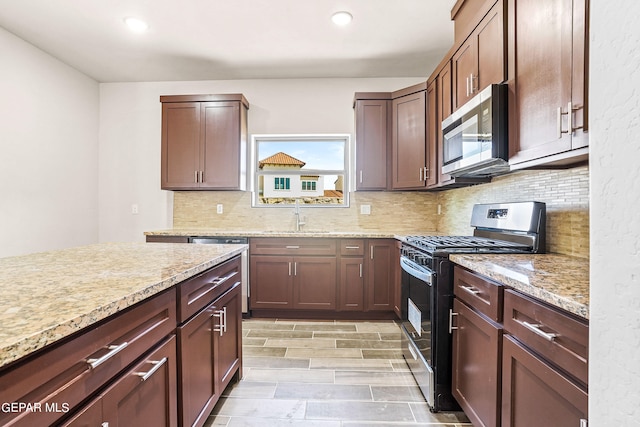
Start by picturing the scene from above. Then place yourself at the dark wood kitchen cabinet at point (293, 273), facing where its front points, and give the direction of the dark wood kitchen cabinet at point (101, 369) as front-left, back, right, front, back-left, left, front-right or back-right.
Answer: front

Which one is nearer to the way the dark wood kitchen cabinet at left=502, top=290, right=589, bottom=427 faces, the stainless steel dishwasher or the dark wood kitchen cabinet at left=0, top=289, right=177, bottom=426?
the dark wood kitchen cabinet

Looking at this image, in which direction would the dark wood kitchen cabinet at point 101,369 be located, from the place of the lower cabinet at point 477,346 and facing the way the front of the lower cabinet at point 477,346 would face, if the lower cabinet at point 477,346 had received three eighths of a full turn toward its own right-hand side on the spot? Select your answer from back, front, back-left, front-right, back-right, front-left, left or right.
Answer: back-left

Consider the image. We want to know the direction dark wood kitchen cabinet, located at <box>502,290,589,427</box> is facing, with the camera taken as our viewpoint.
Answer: facing the viewer and to the left of the viewer

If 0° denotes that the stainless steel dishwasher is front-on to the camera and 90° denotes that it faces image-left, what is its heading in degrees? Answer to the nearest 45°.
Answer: approximately 0°

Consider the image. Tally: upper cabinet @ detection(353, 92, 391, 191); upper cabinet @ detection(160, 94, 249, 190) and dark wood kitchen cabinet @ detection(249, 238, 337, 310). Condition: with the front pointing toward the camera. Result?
3

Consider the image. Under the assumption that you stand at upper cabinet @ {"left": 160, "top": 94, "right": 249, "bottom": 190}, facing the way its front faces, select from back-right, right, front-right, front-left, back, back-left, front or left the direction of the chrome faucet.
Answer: left

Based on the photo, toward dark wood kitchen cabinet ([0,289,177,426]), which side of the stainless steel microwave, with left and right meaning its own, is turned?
front

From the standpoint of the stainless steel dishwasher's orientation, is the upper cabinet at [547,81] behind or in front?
in front

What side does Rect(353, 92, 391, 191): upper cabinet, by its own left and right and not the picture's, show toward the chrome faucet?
right

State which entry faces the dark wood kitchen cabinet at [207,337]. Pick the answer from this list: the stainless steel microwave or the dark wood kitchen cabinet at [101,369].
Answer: the stainless steel microwave

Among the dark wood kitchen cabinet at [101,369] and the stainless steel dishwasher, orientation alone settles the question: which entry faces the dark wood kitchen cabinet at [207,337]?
the stainless steel dishwasher

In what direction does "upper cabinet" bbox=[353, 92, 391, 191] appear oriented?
toward the camera

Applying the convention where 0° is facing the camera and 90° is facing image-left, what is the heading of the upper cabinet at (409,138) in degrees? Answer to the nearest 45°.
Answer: approximately 45°

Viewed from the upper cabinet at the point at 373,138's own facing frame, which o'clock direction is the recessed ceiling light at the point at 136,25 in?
The recessed ceiling light is roughly at 2 o'clock from the upper cabinet.

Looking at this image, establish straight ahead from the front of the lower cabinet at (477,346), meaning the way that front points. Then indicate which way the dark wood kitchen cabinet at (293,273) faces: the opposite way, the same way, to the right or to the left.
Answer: to the left
